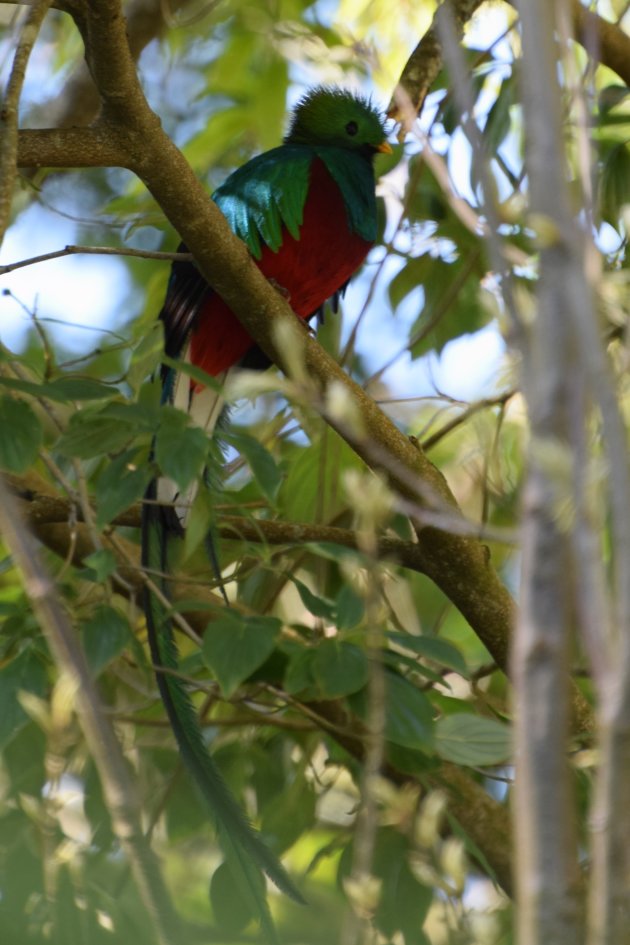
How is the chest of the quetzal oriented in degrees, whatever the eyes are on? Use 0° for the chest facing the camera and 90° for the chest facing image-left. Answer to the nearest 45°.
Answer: approximately 315°

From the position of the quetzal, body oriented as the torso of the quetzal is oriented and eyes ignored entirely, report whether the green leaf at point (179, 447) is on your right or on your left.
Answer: on your right
